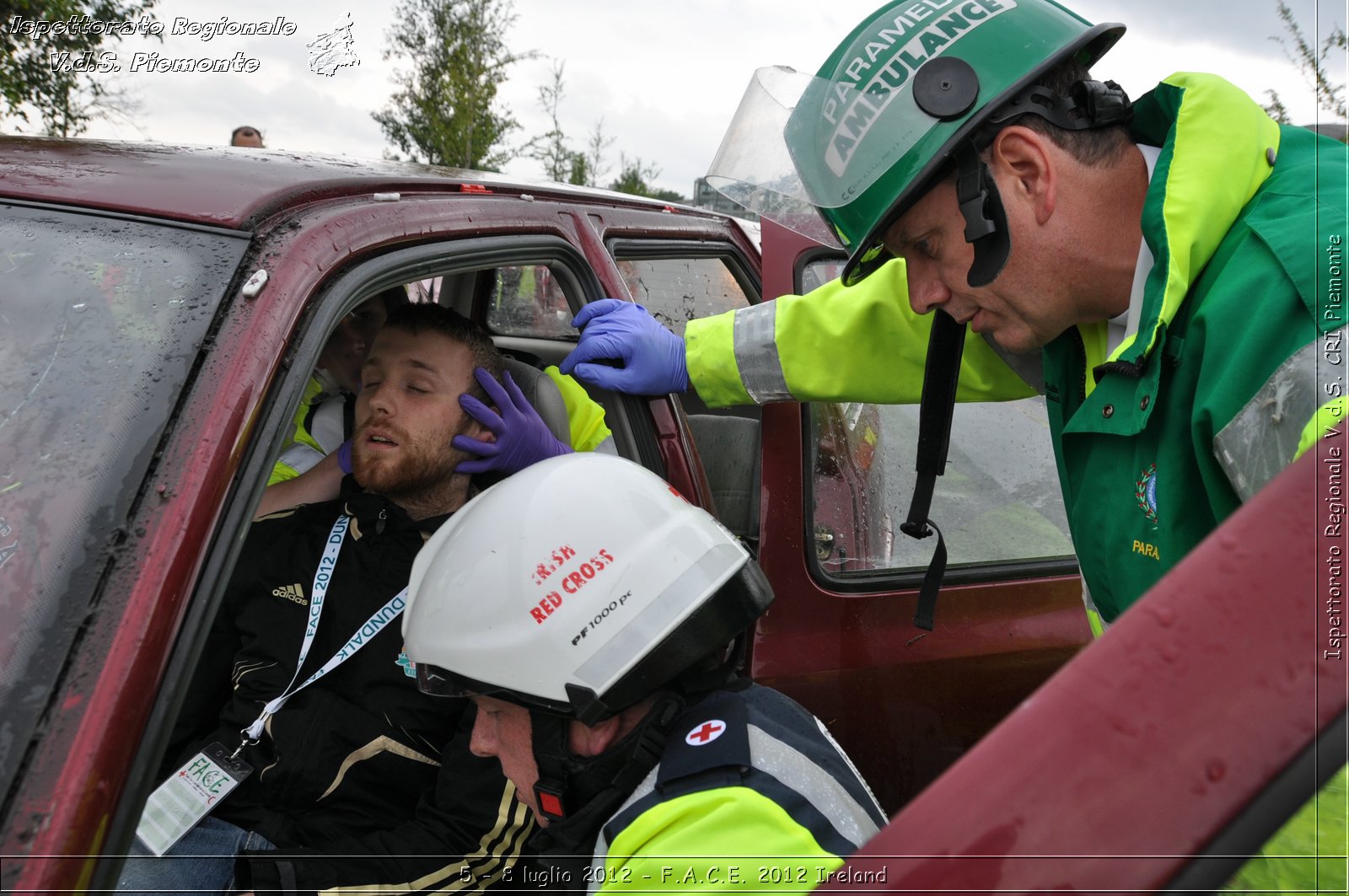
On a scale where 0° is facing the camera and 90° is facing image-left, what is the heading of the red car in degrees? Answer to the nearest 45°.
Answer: approximately 45°

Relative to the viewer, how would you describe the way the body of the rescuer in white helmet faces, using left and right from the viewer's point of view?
facing to the left of the viewer
